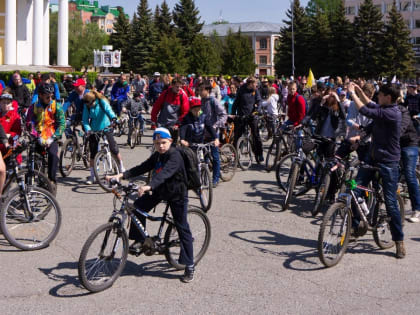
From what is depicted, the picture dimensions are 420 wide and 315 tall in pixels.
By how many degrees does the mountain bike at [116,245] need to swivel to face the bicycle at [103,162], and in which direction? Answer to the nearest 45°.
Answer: approximately 135° to its right

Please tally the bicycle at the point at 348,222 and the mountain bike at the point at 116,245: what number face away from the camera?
0

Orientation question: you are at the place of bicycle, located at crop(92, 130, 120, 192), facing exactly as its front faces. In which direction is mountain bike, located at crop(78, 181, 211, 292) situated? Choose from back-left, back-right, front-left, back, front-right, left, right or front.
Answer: front-left

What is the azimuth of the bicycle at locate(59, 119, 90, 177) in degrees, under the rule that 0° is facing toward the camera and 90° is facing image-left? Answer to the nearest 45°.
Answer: approximately 45°

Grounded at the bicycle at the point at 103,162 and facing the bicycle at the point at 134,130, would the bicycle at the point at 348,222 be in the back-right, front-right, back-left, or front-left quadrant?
back-right
